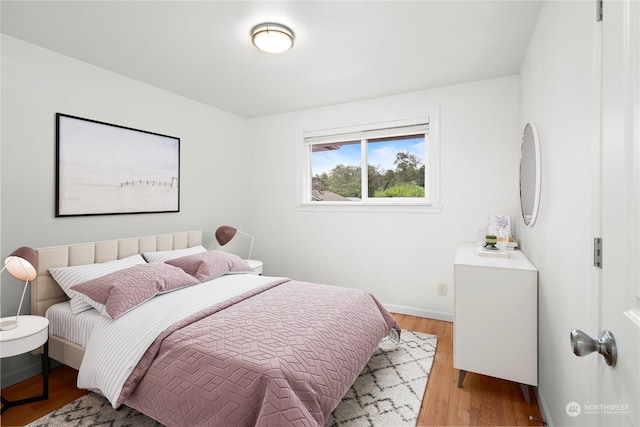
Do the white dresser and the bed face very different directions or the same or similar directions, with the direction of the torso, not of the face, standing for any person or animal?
very different directions

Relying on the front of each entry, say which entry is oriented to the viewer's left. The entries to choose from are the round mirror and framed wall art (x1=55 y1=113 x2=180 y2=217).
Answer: the round mirror

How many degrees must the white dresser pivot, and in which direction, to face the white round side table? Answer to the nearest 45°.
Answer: approximately 45° to its left

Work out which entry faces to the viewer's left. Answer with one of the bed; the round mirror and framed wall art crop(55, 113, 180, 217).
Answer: the round mirror

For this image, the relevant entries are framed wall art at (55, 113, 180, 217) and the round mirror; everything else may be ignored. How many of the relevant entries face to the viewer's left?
1

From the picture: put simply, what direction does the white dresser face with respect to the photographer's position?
facing to the left of the viewer

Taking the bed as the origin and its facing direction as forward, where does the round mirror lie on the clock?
The round mirror is roughly at 11 o'clock from the bed.

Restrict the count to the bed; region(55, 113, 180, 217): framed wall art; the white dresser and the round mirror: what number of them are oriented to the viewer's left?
2

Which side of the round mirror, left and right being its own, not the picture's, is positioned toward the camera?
left

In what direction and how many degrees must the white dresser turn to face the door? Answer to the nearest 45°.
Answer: approximately 90° to its left

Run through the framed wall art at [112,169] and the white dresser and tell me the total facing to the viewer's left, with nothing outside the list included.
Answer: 1

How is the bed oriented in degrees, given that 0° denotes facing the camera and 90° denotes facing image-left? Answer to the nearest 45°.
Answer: approximately 315°

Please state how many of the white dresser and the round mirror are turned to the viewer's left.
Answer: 2

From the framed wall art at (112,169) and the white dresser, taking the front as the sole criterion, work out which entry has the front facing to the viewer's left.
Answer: the white dresser
